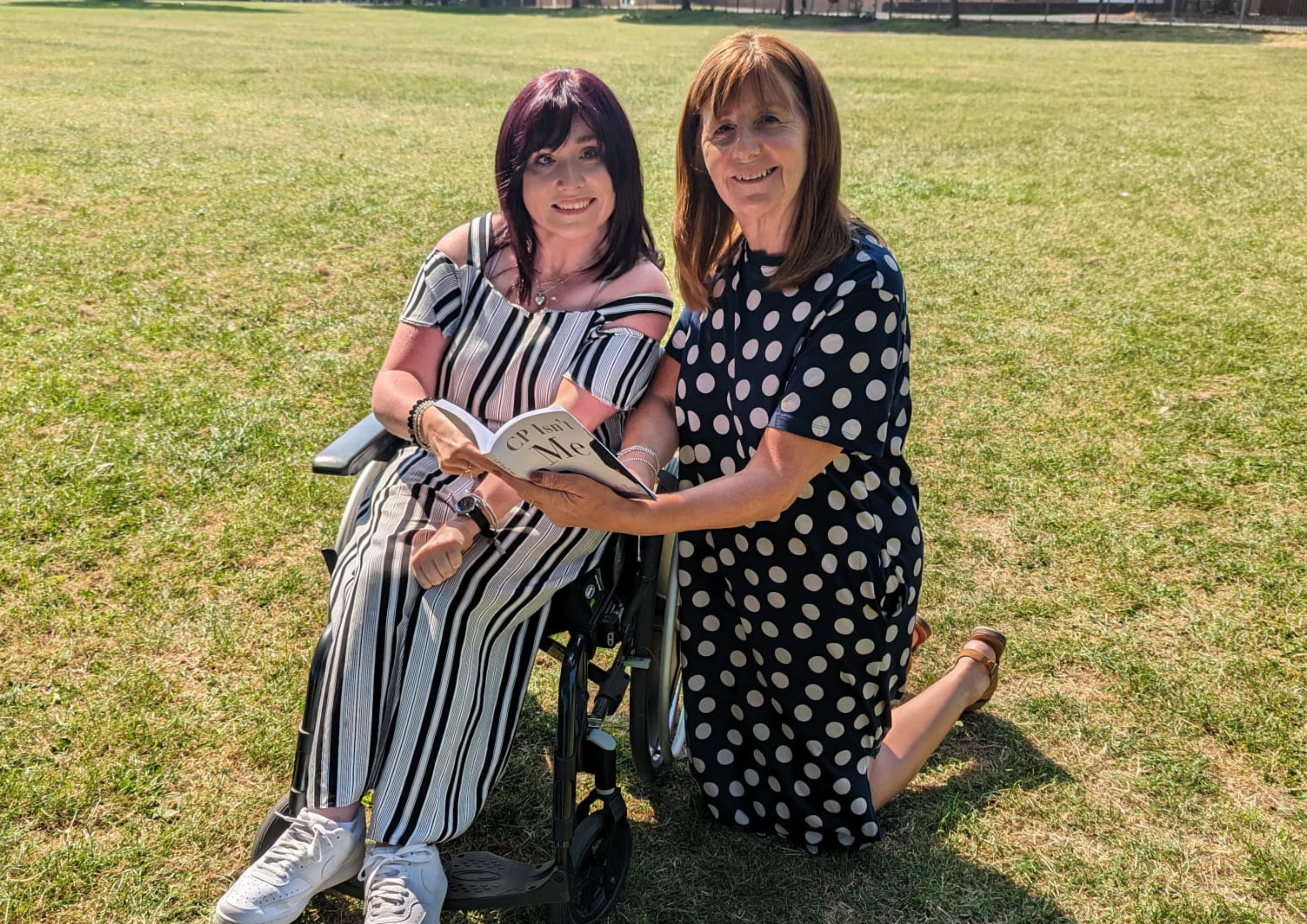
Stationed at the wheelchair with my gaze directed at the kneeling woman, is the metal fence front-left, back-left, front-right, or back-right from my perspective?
front-left

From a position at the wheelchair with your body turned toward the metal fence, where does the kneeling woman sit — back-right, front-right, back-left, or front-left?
front-right

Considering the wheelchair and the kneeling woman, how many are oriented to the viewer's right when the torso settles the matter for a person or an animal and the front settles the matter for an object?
0

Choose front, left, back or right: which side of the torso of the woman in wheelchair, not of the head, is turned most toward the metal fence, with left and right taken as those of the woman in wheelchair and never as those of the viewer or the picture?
back

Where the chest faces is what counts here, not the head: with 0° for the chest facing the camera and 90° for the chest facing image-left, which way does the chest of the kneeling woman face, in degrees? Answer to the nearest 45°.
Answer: approximately 45°

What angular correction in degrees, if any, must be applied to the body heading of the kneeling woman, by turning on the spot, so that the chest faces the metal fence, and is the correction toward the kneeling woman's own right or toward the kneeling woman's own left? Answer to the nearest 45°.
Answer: approximately 135° to the kneeling woman's own right

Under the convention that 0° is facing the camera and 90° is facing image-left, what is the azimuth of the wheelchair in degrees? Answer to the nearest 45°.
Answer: approximately 45°

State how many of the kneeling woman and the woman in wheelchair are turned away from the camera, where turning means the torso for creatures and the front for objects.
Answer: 0

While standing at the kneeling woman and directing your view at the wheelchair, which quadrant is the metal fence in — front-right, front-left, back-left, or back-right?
back-right
